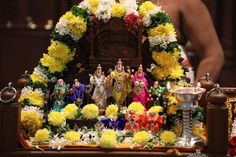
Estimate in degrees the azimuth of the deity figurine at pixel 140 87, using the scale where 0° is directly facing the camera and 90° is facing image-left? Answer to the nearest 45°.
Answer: approximately 0°

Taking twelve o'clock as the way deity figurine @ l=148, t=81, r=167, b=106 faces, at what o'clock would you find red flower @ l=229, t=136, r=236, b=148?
The red flower is roughly at 9 o'clock from the deity figurine.

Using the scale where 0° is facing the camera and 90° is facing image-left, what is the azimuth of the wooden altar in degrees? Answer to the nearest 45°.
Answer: approximately 0°
